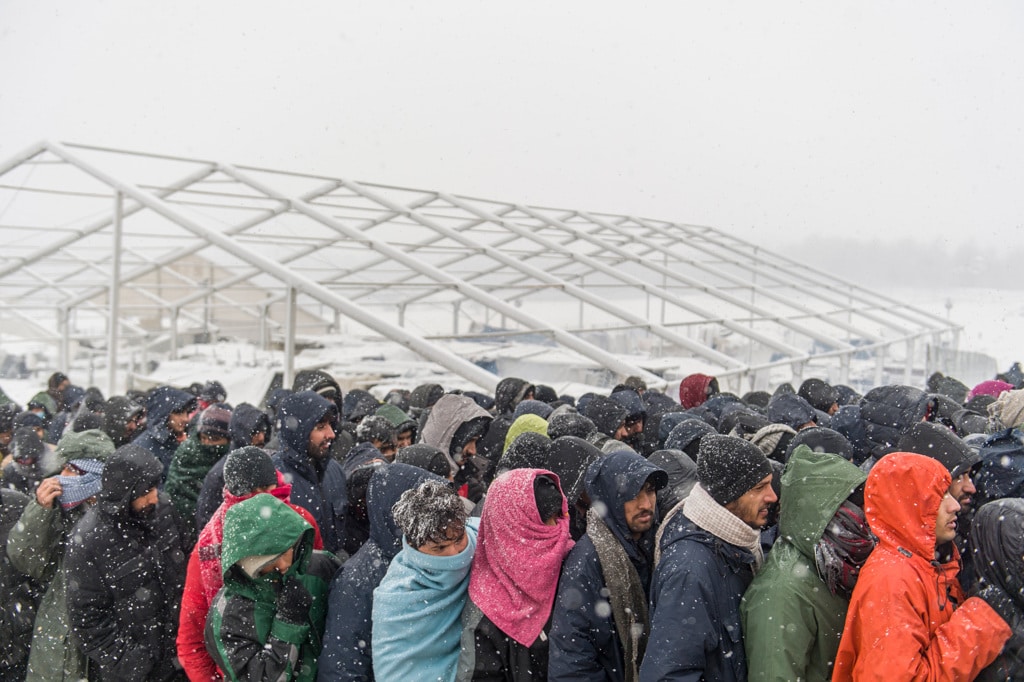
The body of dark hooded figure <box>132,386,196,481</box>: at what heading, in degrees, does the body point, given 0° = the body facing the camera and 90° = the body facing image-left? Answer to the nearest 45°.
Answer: approximately 270°

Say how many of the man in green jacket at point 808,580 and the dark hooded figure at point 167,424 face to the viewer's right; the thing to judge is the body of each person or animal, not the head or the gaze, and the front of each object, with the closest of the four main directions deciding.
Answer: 2

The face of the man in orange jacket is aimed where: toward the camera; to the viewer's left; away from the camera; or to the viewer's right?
to the viewer's right

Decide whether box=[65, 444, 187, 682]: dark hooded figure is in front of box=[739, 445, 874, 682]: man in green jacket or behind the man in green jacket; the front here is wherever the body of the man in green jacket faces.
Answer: behind

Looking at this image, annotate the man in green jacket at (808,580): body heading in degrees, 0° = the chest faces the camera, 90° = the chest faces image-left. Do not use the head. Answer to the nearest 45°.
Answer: approximately 270°

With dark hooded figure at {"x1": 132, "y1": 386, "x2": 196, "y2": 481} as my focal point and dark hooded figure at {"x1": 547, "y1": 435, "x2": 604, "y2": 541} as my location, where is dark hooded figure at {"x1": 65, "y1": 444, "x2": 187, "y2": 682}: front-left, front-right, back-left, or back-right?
front-left

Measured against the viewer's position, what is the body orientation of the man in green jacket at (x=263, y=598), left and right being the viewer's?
facing the viewer and to the right of the viewer

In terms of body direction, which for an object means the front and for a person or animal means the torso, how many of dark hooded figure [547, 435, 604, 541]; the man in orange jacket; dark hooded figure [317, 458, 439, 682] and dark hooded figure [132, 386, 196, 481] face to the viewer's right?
4

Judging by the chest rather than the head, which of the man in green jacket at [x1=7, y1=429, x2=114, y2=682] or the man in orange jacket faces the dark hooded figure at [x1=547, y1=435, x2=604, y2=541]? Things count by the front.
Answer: the man in green jacket

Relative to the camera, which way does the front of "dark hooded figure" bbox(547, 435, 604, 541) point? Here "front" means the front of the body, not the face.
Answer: to the viewer's right

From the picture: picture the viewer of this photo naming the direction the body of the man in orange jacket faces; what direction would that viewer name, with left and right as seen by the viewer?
facing to the right of the viewer

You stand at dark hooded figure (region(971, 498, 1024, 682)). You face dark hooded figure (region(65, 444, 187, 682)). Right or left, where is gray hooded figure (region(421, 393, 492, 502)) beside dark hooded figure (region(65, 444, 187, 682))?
right

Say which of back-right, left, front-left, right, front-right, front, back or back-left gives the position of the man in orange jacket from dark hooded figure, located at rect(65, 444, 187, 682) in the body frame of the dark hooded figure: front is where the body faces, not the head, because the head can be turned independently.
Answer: front
